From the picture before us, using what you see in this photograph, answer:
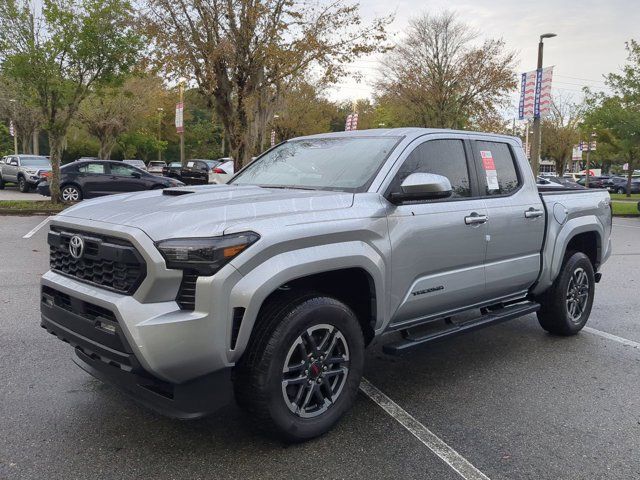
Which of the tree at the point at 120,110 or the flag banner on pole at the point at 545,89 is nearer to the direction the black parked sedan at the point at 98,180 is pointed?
the flag banner on pole

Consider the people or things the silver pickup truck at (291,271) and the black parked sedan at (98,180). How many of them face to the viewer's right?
1

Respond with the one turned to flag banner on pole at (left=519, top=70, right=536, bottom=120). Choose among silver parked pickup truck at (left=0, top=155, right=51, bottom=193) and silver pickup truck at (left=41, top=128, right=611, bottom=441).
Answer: the silver parked pickup truck

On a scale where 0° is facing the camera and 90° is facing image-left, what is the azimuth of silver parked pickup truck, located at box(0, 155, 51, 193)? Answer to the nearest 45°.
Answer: approximately 315°

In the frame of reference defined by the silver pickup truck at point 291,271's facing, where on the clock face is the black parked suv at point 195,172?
The black parked suv is roughly at 4 o'clock from the silver pickup truck.

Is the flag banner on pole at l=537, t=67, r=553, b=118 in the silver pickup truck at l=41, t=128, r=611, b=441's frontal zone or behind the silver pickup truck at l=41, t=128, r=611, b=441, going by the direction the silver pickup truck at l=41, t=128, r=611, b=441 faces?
behind

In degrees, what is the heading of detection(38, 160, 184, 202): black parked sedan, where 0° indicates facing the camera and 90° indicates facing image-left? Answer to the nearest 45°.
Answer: approximately 270°

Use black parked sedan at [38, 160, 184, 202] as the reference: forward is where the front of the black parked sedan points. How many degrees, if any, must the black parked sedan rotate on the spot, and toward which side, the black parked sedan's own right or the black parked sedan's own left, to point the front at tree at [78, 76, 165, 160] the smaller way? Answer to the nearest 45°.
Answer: approximately 90° to the black parked sedan's own left

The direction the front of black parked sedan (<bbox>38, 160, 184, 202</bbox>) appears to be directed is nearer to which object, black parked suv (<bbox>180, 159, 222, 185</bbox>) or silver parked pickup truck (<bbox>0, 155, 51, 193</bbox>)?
the black parked suv
